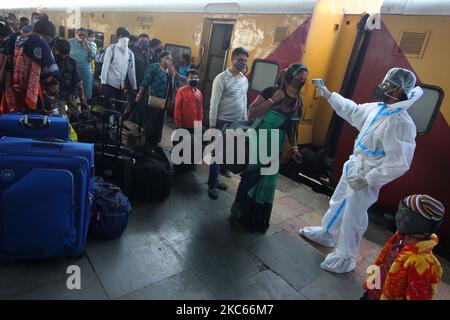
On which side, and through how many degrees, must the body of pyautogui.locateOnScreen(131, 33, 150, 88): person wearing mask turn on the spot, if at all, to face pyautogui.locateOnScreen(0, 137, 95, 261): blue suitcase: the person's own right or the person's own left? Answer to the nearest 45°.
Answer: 0° — they already face it

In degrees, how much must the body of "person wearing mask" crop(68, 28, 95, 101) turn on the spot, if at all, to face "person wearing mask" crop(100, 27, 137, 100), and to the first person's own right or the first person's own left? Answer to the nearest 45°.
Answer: approximately 45° to the first person's own left

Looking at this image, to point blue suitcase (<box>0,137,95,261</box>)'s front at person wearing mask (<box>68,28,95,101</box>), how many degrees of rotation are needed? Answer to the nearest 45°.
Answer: approximately 180°

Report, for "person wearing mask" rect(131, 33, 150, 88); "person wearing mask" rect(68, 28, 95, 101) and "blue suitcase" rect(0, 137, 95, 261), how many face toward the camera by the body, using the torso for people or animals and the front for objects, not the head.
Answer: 3

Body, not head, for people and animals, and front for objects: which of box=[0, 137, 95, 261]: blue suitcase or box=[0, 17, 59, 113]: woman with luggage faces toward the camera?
the blue suitcase

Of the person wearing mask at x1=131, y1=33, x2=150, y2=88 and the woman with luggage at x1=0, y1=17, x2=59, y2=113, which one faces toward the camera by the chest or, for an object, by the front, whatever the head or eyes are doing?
the person wearing mask

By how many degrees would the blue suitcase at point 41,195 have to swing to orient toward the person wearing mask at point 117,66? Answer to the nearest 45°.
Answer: approximately 180°

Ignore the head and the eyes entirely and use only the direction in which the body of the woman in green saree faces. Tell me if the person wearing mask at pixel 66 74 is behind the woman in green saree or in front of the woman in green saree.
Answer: behind

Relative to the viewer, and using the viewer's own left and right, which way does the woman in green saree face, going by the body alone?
facing the viewer and to the right of the viewer

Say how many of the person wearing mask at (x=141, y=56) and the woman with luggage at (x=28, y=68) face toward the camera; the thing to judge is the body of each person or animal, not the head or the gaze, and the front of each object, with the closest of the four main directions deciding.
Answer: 1

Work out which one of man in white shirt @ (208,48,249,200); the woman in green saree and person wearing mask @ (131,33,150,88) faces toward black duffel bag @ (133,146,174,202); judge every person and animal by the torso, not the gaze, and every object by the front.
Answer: the person wearing mask

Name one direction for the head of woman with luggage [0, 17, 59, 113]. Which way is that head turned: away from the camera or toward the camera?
away from the camera

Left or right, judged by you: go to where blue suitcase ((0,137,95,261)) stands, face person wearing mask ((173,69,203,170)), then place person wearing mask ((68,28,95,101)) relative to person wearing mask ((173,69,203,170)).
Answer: left

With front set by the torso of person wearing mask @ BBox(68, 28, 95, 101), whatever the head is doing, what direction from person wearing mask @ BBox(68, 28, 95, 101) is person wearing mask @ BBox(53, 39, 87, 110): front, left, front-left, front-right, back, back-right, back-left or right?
front

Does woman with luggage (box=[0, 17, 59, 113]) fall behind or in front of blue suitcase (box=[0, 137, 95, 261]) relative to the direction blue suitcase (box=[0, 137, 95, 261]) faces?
behind

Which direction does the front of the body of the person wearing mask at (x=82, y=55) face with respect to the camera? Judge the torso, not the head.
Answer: toward the camera

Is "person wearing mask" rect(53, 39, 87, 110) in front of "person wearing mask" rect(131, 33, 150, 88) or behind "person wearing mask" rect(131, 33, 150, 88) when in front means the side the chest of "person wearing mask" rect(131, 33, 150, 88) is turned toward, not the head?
in front
